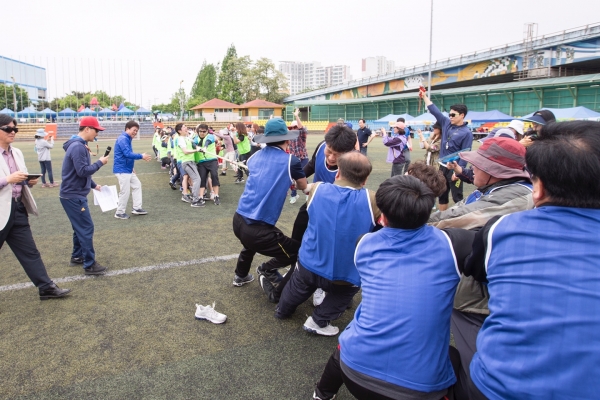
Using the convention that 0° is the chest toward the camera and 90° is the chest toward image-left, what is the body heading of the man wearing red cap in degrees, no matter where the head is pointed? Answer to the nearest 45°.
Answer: approximately 270°

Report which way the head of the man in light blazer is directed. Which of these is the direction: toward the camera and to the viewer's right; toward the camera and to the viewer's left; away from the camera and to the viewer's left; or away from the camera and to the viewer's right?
toward the camera and to the viewer's right

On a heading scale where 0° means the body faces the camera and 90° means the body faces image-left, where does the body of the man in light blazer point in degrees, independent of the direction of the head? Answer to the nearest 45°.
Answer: approximately 315°

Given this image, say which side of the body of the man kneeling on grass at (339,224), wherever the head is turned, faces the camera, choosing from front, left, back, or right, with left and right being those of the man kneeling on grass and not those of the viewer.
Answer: back

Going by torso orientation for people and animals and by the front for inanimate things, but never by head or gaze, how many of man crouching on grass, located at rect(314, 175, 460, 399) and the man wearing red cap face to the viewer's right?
1

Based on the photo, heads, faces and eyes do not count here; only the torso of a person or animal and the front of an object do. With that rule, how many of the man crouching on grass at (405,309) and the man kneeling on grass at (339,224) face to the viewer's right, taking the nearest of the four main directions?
0

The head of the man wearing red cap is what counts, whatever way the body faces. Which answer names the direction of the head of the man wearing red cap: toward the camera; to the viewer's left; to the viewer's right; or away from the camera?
to the viewer's right

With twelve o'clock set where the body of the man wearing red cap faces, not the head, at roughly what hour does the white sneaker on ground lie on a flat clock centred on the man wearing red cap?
The white sneaker on ground is roughly at 2 o'clock from the man wearing red cap.

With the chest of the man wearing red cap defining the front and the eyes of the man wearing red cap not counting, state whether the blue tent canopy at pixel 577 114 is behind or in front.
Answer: in front

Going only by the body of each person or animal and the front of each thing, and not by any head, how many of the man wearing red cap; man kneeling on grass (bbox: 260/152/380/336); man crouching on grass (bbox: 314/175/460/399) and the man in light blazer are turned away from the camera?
2

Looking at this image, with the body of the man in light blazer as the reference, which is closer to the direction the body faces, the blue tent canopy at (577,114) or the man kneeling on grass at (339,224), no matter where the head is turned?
the man kneeling on grass

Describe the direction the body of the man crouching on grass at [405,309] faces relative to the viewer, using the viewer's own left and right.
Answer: facing away from the viewer

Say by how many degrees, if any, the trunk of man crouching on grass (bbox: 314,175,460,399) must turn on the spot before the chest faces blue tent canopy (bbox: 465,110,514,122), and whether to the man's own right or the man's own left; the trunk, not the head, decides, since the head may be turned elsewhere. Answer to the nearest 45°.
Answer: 0° — they already face it

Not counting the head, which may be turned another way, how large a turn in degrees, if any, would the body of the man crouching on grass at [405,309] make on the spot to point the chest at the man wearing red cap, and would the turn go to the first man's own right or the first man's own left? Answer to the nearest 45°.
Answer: approximately 45° to the first man's own left
